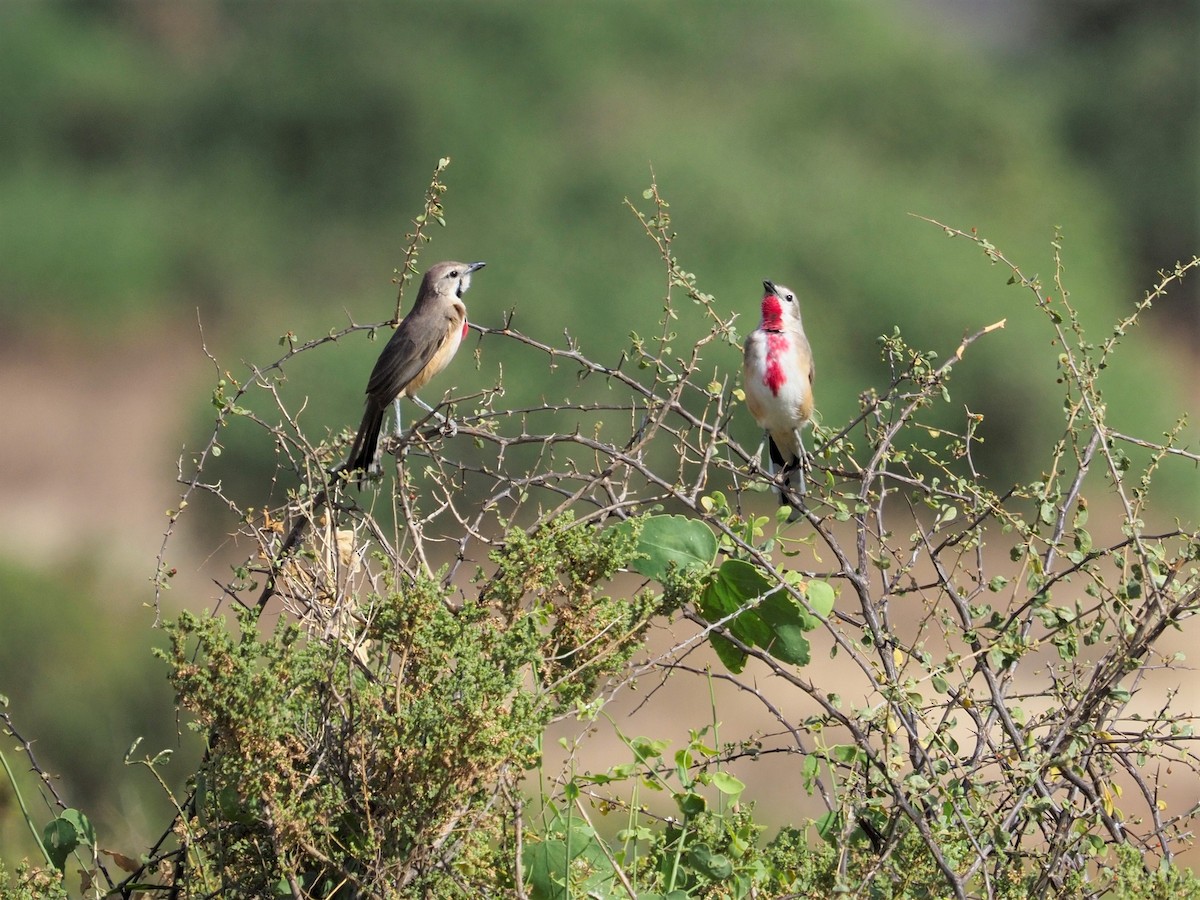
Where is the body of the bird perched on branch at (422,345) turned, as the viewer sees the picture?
to the viewer's right

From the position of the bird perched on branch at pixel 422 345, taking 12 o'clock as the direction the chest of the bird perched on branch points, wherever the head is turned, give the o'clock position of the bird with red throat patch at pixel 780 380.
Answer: The bird with red throat patch is roughly at 1 o'clock from the bird perched on branch.

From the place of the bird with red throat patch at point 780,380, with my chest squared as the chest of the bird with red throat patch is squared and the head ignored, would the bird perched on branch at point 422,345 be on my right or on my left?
on my right

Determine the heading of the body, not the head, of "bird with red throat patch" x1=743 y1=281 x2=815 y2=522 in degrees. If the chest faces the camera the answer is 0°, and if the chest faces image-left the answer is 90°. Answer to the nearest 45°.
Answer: approximately 0°

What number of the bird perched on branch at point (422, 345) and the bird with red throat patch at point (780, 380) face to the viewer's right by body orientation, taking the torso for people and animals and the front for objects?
1

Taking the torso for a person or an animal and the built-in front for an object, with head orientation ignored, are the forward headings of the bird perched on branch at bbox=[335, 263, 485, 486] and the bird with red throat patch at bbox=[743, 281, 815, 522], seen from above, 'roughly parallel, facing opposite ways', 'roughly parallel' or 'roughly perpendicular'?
roughly perpendicular
